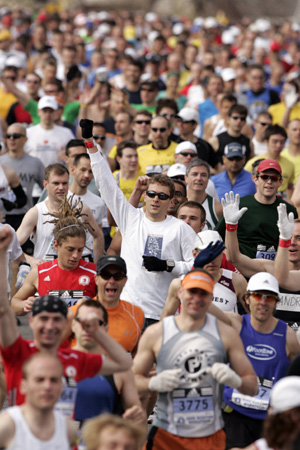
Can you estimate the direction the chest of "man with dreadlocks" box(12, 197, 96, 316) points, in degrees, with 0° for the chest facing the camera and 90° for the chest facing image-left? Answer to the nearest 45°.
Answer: approximately 0°

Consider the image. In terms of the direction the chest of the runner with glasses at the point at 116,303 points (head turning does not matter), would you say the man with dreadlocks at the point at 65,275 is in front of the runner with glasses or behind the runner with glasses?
behind

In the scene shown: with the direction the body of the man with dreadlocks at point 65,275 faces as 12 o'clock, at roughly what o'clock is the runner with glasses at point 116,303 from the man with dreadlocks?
The runner with glasses is roughly at 11 o'clock from the man with dreadlocks.

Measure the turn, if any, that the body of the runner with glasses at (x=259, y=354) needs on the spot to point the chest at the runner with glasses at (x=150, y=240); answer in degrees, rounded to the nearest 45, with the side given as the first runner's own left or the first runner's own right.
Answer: approximately 135° to the first runner's own right

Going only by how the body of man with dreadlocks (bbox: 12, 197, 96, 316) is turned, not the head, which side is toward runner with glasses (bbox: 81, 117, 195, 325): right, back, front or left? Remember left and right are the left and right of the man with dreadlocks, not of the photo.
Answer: left

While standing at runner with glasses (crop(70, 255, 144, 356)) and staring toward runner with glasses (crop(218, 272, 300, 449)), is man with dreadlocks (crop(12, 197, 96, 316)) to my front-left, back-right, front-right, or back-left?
back-left
